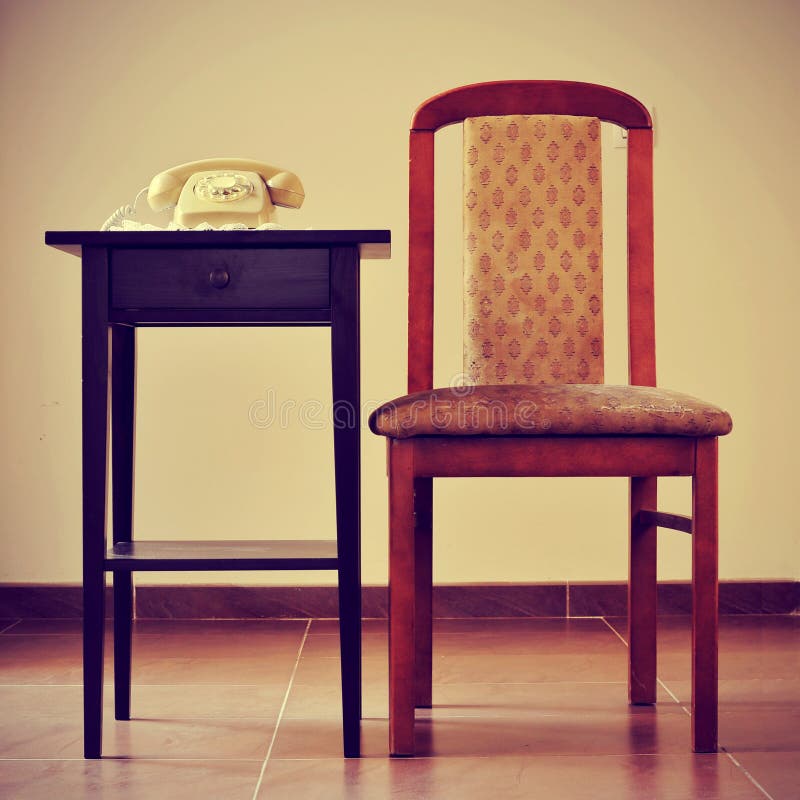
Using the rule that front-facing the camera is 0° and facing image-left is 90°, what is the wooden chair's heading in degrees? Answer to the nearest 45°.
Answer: approximately 0°

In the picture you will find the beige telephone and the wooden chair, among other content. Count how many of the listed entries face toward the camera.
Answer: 2

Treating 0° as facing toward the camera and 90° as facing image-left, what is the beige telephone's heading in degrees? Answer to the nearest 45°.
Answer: approximately 0°
